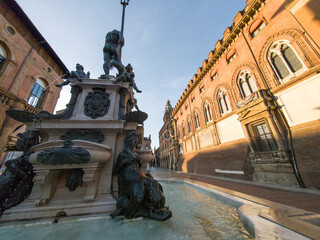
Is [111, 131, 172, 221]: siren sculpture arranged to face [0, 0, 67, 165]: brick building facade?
no

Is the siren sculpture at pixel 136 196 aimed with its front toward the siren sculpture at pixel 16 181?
no

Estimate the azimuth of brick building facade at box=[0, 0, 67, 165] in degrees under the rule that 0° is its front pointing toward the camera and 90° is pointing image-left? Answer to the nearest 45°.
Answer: approximately 315°

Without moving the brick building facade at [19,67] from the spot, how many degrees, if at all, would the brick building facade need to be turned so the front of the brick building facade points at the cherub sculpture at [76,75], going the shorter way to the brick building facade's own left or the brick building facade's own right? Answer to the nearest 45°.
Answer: approximately 45° to the brick building facade's own right

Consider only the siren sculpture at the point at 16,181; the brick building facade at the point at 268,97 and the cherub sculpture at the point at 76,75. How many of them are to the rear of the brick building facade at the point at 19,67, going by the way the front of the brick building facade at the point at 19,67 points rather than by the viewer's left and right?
0

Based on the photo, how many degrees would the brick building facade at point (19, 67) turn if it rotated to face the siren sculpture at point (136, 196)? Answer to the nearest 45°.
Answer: approximately 45° to its right

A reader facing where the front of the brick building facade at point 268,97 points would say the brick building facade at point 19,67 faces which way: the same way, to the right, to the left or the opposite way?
the opposite way

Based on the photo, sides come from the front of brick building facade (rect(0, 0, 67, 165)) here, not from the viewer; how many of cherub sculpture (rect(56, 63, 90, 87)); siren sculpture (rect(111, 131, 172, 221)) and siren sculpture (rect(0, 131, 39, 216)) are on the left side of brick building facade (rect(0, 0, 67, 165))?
0

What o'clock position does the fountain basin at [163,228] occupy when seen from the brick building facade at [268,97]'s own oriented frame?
The fountain basin is roughly at 11 o'clock from the brick building facade.

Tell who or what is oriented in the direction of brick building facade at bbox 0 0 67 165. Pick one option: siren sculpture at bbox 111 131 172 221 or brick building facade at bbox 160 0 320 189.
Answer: brick building facade at bbox 160 0 320 189

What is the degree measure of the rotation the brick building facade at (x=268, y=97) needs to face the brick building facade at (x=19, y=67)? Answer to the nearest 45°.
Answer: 0° — it already faces it

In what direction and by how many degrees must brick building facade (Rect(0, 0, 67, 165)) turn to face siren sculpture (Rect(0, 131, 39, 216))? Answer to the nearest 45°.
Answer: approximately 45° to its right

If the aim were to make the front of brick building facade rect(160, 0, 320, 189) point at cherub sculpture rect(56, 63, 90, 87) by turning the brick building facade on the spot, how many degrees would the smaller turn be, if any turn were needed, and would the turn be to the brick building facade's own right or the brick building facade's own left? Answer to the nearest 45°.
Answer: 0° — it already faces it

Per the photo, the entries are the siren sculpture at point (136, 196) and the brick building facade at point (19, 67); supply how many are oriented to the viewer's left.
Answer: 0

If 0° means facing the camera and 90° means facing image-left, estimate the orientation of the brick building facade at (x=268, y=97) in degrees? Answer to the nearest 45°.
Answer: approximately 45°
